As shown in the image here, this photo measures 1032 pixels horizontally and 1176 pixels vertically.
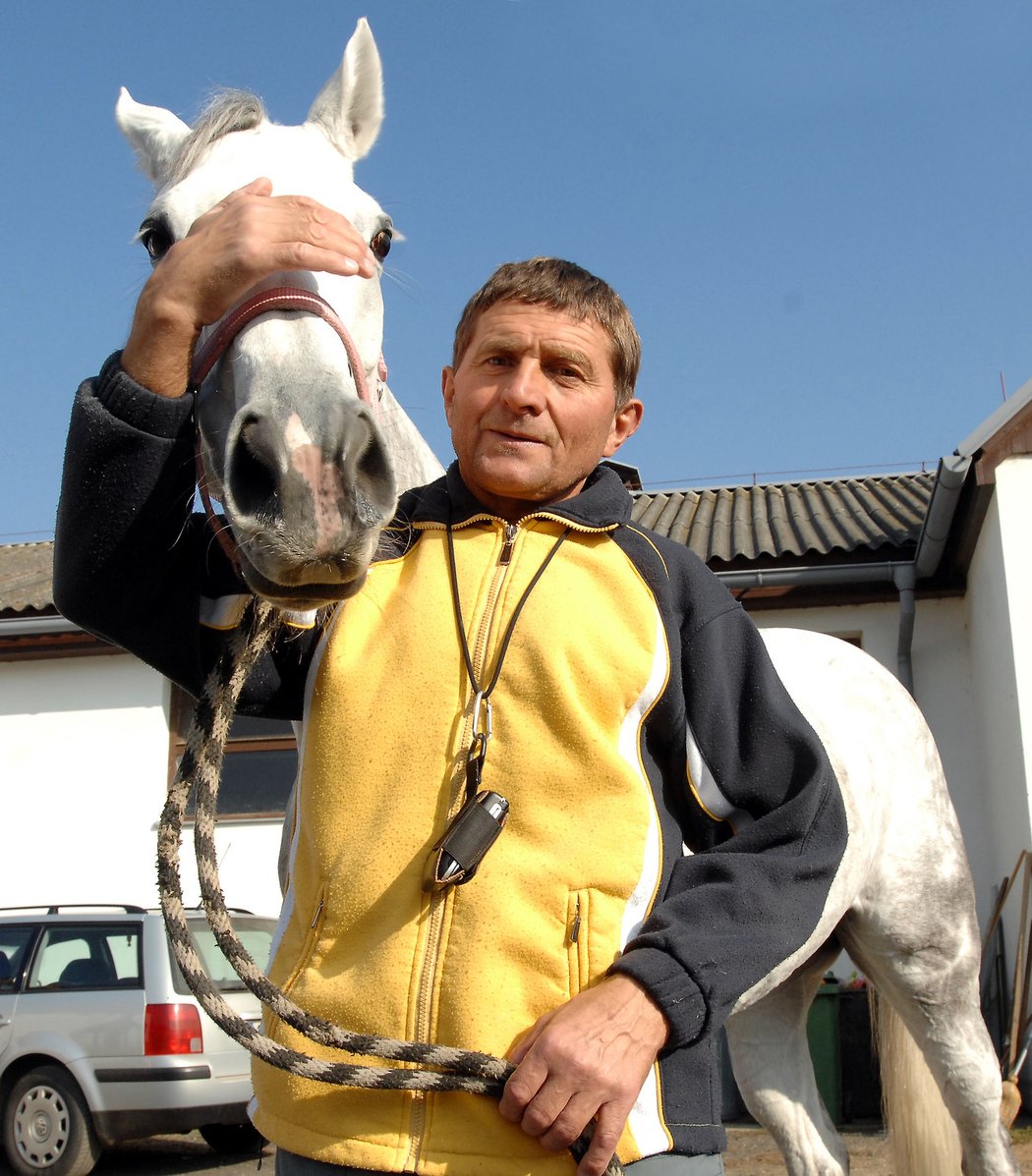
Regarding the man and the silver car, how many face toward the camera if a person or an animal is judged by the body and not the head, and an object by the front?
1

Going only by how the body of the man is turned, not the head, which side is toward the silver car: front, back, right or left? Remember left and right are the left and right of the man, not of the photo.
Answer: back

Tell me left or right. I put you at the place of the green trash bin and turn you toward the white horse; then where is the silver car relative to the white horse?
right

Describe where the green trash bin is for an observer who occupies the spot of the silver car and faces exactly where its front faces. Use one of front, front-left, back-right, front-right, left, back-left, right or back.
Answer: back-right

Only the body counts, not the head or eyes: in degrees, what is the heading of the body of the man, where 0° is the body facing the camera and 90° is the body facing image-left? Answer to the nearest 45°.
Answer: approximately 0°

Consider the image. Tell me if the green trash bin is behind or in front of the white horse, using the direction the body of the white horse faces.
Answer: behind

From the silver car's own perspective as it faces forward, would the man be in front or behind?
behind

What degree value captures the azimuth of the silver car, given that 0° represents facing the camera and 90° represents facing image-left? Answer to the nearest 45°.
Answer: approximately 135°
